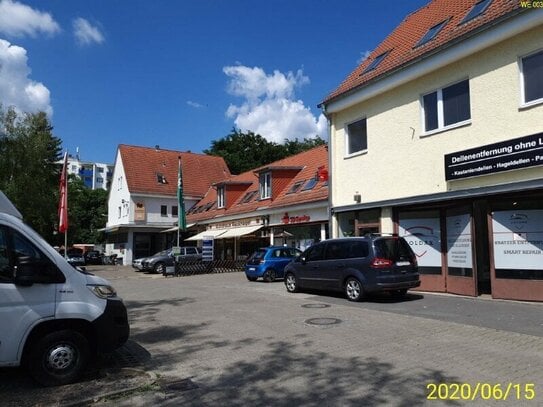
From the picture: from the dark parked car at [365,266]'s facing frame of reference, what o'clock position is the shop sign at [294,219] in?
The shop sign is roughly at 1 o'clock from the dark parked car.

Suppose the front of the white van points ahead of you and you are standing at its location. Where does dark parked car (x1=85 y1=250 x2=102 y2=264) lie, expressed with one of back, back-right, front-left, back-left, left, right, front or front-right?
left

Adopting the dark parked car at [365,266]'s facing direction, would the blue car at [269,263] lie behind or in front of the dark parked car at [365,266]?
in front

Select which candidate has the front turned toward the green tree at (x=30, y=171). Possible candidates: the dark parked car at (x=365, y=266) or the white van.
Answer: the dark parked car

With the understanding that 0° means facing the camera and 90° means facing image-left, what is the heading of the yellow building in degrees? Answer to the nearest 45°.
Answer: approximately 45°

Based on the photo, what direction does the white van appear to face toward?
to the viewer's right
